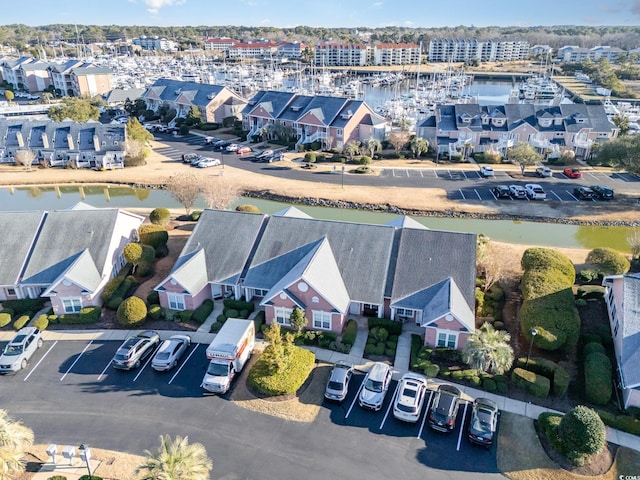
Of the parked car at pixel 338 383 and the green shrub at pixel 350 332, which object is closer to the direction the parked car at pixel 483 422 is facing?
the green shrub

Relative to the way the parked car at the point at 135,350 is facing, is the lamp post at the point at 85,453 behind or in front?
behind

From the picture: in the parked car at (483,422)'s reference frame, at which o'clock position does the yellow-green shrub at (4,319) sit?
The yellow-green shrub is roughly at 9 o'clock from the parked car.

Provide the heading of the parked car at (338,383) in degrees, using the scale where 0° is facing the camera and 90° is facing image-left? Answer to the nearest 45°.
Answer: approximately 180°

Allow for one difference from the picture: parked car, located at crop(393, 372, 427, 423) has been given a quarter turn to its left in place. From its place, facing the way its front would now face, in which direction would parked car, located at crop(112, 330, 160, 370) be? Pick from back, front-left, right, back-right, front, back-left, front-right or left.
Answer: front

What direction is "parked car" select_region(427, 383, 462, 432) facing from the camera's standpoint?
away from the camera

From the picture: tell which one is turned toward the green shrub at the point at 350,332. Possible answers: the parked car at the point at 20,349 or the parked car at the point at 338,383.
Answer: the parked car at the point at 338,383

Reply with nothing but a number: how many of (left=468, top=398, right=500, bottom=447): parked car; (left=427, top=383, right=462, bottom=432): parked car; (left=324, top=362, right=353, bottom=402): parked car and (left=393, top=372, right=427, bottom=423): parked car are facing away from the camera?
4

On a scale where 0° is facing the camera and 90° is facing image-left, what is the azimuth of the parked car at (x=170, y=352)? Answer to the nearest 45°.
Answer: approximately 225°

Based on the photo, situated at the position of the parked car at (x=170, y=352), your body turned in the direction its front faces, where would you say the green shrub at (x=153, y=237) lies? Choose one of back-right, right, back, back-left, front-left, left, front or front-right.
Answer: front-left

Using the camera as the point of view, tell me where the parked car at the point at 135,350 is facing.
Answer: facing away from the viewer and to the right of the viewer

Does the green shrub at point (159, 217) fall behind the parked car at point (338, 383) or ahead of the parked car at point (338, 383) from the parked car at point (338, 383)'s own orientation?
ahead

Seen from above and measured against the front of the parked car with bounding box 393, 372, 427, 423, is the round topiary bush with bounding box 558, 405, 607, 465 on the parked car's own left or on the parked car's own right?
on the parked car's own right

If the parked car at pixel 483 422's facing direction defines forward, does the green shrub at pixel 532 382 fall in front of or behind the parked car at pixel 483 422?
in front

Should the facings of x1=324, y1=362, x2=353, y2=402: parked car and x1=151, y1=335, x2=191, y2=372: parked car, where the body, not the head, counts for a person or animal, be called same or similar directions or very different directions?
same or similar directions

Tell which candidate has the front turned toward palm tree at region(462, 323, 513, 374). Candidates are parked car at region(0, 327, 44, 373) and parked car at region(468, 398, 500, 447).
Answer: parked car at region(468, 398, 500, 447)

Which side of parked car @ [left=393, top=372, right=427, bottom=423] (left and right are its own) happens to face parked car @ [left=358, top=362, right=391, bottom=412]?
left
